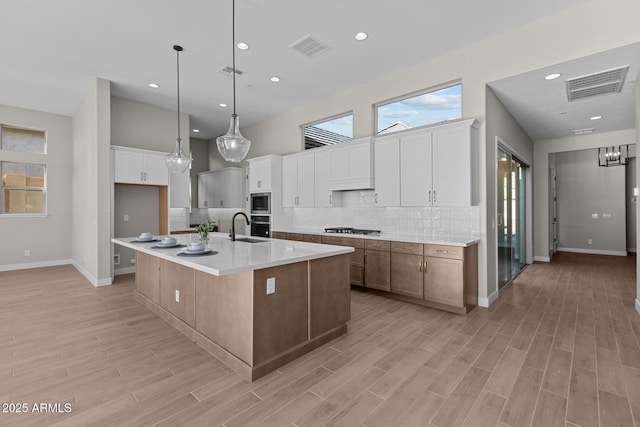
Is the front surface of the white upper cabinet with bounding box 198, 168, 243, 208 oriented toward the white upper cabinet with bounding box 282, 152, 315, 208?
no

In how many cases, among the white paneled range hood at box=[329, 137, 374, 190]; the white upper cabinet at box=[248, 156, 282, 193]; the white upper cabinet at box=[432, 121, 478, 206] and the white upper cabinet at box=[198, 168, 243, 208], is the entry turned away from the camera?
0

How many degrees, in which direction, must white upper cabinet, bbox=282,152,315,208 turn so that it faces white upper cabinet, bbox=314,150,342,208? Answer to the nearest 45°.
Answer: approximately 90° to its left

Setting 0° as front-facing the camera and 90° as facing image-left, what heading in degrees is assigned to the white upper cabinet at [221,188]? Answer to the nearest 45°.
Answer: approximately 45°

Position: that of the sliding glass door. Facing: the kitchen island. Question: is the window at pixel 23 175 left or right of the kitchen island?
right

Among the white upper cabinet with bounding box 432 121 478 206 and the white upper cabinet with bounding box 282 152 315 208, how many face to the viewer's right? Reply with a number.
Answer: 0

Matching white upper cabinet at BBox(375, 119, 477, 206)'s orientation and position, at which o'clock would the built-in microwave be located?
The built-in microwave is roughly at 2 o'clock from the white upper cabinet.

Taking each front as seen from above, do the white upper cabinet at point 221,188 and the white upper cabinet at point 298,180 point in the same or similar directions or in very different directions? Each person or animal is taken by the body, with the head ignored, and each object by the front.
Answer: same or similar directions

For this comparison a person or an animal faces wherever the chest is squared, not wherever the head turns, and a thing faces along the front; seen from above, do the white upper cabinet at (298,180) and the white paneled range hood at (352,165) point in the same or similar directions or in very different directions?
same or similar directions

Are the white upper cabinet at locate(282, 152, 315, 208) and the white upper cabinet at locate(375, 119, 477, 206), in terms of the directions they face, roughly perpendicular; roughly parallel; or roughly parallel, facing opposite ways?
roughly parallel

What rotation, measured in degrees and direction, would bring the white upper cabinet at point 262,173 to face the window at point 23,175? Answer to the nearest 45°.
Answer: approximately 45° to its right

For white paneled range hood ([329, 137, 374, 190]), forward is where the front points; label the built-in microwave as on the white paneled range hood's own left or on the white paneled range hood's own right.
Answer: on the white paneled range hood's own right

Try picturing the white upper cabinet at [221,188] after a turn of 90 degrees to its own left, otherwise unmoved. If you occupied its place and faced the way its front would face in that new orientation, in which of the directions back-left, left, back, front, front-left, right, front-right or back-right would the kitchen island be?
front-right

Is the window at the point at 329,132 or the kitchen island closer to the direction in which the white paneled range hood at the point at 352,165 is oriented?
the kitchen island

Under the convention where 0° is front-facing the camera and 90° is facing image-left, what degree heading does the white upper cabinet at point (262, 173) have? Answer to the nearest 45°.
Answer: approximately 45°

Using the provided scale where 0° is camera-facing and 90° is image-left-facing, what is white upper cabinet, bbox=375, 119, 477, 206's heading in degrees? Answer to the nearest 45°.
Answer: approximately 45°

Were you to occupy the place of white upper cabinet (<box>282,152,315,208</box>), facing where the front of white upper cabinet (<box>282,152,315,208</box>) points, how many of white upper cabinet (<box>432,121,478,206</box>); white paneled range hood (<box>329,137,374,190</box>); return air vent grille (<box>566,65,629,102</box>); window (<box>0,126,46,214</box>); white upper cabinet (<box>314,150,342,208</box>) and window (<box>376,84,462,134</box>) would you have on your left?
5

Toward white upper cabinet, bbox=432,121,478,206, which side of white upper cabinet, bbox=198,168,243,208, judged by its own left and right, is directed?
left

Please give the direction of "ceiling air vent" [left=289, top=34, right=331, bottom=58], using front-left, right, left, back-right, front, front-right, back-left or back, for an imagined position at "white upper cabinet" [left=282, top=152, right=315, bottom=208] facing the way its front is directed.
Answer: front-left

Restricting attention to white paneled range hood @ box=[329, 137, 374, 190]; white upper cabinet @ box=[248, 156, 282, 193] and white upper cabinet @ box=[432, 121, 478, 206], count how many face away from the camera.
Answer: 0

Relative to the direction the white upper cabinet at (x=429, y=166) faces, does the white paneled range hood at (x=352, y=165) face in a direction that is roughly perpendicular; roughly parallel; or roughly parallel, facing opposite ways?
roughly parallel

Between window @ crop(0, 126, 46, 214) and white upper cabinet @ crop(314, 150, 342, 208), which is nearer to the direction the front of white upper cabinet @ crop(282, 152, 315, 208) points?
the window
